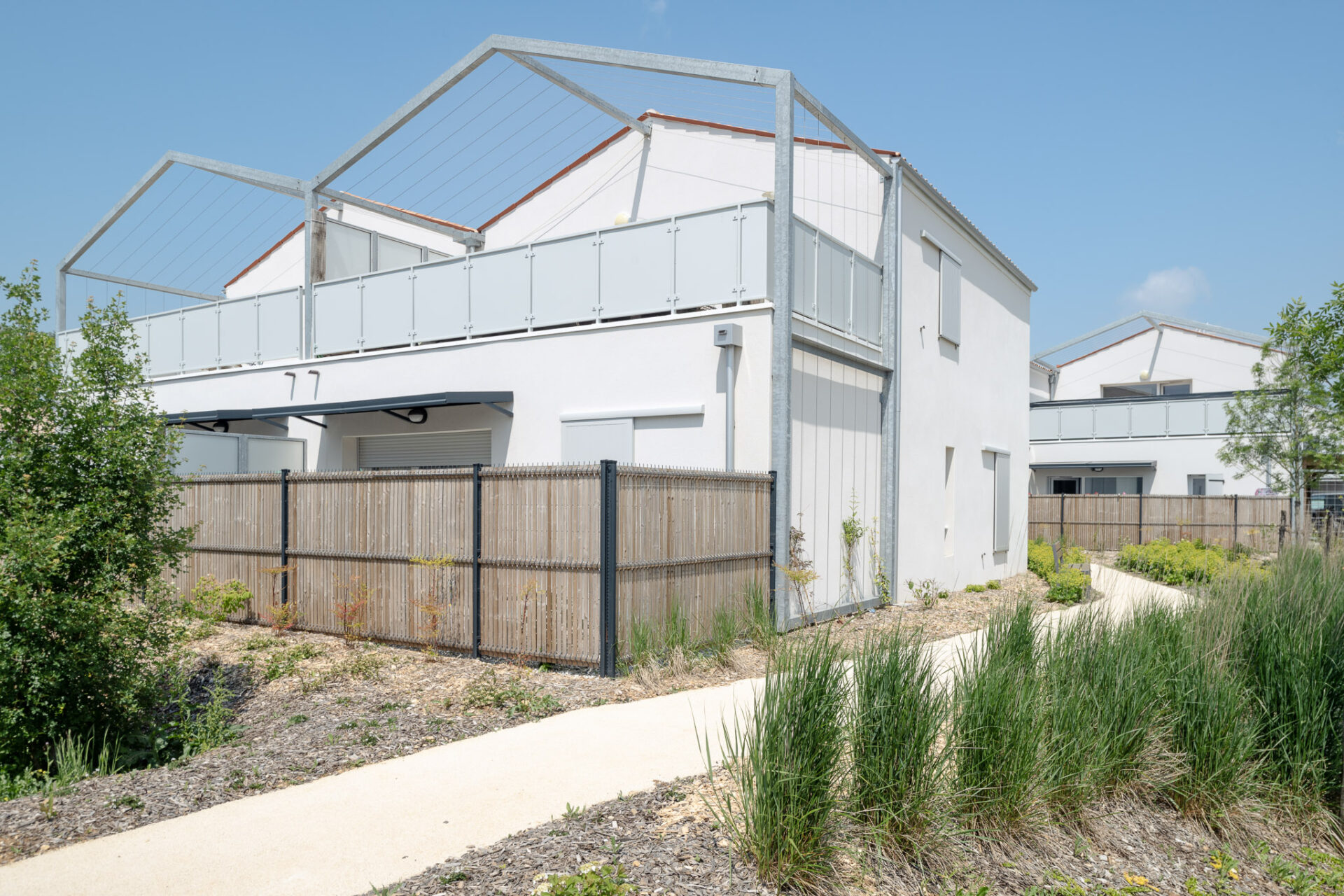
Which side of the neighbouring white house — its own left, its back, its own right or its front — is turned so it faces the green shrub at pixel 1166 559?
front

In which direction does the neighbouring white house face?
toward the camera

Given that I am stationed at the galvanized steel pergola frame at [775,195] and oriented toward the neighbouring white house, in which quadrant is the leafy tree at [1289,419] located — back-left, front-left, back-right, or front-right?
front-right

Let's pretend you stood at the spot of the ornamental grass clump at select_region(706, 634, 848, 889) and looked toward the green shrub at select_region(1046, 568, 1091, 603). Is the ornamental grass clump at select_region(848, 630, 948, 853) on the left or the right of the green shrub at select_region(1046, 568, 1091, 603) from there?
right

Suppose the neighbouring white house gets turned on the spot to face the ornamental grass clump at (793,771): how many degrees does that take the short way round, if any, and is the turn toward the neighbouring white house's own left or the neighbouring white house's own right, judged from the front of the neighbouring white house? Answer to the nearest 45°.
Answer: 0° — it already faces it

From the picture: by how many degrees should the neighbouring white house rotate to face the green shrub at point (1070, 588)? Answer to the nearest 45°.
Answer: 0° — it already faces it

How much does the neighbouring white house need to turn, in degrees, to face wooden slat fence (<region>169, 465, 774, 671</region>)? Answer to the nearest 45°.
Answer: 0° — it already faces it

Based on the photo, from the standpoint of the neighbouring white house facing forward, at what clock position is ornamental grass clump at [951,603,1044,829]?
The ornamental grass clump is roughly at 12 o'clock from the neighbouring white house.

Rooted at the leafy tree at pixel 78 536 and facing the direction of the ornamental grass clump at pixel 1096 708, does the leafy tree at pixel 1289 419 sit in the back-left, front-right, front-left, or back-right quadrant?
front-left

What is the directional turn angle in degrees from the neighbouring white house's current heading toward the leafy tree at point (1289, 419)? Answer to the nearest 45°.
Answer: approximately 45° to its left

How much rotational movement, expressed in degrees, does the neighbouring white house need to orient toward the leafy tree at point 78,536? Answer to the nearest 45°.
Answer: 0° — it already faces it

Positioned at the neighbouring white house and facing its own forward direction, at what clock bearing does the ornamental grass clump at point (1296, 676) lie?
The ornamental grass clump is roughly at 12 o'clock from the neighbouring white house.

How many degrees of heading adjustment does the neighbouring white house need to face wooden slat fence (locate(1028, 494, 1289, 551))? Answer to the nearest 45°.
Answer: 0° — it already faces it

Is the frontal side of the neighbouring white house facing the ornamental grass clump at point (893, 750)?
yes
